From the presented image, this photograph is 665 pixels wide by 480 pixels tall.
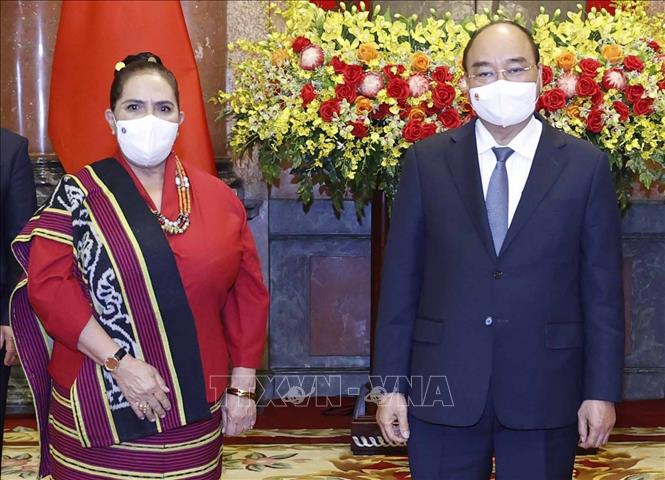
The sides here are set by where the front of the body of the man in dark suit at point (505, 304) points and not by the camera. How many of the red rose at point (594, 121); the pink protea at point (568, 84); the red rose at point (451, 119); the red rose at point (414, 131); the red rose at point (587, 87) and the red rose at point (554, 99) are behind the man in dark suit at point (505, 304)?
6

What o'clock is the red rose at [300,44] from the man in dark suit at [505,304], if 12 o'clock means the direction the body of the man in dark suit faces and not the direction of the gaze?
The red rose is roughly at 5 o'clock from the man in dark suit.

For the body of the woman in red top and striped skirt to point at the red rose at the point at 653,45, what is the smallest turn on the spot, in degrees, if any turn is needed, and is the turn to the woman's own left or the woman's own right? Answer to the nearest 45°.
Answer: approximately 135° to the woman's own left

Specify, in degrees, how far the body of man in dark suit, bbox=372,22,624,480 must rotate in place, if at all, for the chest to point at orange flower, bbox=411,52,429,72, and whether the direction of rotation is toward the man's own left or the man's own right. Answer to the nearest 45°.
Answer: approximately 180°

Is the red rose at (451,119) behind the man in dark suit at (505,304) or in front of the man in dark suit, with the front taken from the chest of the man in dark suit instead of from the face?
behind

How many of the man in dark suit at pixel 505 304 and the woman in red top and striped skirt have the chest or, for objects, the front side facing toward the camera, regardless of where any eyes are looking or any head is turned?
2

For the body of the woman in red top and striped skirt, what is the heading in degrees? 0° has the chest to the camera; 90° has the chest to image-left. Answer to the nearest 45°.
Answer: approximately 0°

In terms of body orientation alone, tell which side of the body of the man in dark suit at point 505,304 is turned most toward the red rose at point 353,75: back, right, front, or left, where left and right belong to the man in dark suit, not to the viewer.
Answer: back

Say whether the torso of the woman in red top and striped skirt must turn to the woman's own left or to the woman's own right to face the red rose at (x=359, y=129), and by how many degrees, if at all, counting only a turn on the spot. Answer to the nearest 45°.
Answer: approximately 135° to the woman's own left

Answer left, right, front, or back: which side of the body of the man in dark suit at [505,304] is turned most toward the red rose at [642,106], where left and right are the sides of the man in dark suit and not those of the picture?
back
